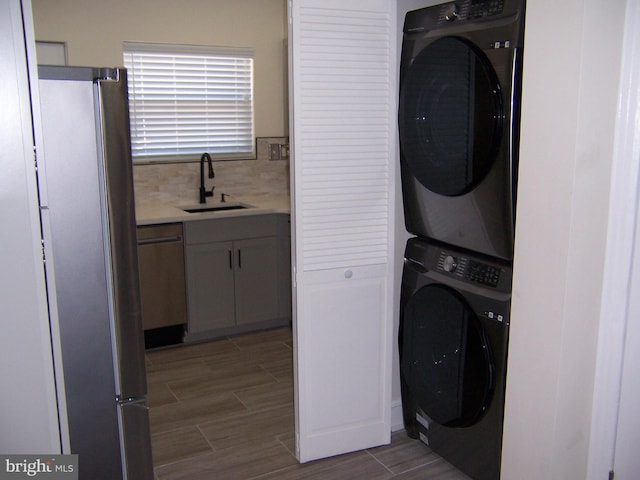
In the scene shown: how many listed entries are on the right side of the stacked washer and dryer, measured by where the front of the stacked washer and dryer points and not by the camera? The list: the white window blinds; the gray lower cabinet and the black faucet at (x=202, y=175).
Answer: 3

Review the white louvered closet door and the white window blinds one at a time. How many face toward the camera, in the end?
2

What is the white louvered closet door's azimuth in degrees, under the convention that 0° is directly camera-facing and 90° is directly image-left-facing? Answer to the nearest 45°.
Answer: approximately 0°

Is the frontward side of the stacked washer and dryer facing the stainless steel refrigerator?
yes

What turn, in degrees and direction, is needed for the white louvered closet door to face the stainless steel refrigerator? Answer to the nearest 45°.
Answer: approximately 45° to its right

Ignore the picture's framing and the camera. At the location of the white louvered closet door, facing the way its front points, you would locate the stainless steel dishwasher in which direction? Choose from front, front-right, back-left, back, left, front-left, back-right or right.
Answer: back-right

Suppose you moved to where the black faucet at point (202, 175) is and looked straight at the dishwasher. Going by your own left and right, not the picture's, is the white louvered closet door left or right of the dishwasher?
left

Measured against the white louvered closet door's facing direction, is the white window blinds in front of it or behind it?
behind

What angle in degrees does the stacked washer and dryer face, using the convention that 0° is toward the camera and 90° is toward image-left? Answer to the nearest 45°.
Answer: approximately 45°

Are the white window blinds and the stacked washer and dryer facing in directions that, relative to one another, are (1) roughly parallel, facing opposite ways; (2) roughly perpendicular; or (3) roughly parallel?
roughly perpendicular

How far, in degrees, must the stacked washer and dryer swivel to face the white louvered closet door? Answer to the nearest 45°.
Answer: approximately 45° to its right
